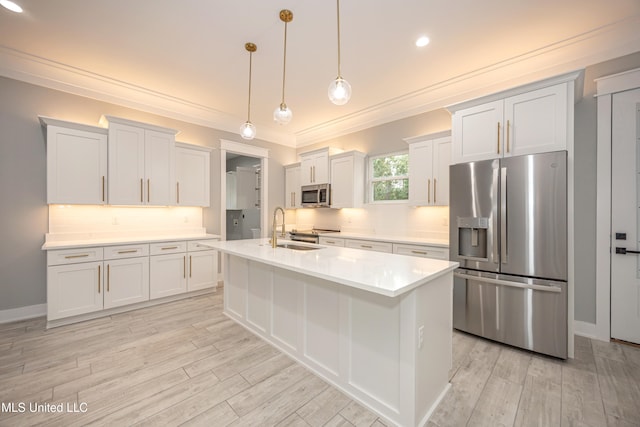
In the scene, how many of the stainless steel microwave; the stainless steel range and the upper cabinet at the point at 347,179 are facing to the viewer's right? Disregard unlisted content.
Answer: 0

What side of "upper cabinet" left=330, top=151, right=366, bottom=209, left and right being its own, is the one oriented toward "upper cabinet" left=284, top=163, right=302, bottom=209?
right

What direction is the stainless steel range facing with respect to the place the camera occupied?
facing the viewer and to the left of the viewer

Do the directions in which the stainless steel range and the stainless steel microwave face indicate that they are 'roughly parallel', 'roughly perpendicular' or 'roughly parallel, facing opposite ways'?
roughly parallel

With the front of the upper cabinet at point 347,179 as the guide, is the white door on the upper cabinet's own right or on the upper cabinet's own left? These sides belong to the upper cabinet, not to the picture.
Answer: on the upper cabinet's own left

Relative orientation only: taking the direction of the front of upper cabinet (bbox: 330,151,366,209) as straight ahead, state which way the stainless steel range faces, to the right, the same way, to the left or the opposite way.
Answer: the same way

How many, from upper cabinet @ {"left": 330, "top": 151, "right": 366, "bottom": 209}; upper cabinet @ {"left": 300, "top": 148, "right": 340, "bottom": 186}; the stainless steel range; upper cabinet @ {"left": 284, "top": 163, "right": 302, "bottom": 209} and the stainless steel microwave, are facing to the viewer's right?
0

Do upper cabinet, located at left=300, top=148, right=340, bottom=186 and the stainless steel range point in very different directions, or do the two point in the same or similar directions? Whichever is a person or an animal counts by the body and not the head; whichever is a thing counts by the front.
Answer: same or similar directions

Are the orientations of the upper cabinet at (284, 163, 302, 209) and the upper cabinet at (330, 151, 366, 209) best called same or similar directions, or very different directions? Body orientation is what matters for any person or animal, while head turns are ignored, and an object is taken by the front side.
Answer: same or similar directions

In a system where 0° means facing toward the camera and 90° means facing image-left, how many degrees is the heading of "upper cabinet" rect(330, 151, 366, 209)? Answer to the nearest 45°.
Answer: approximately 45°

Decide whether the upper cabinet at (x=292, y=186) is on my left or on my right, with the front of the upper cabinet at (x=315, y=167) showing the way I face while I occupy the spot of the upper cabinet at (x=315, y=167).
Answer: on my right

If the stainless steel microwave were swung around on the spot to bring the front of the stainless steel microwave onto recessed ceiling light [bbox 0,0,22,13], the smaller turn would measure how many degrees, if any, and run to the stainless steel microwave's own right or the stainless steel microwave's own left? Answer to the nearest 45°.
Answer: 0° — it already faces it

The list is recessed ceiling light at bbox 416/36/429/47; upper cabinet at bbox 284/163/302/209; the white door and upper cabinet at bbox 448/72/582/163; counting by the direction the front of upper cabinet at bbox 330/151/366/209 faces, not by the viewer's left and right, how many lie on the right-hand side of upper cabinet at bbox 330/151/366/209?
1

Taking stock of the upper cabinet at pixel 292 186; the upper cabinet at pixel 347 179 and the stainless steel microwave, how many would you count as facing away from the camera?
0

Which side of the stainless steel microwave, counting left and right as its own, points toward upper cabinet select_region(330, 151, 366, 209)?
left
